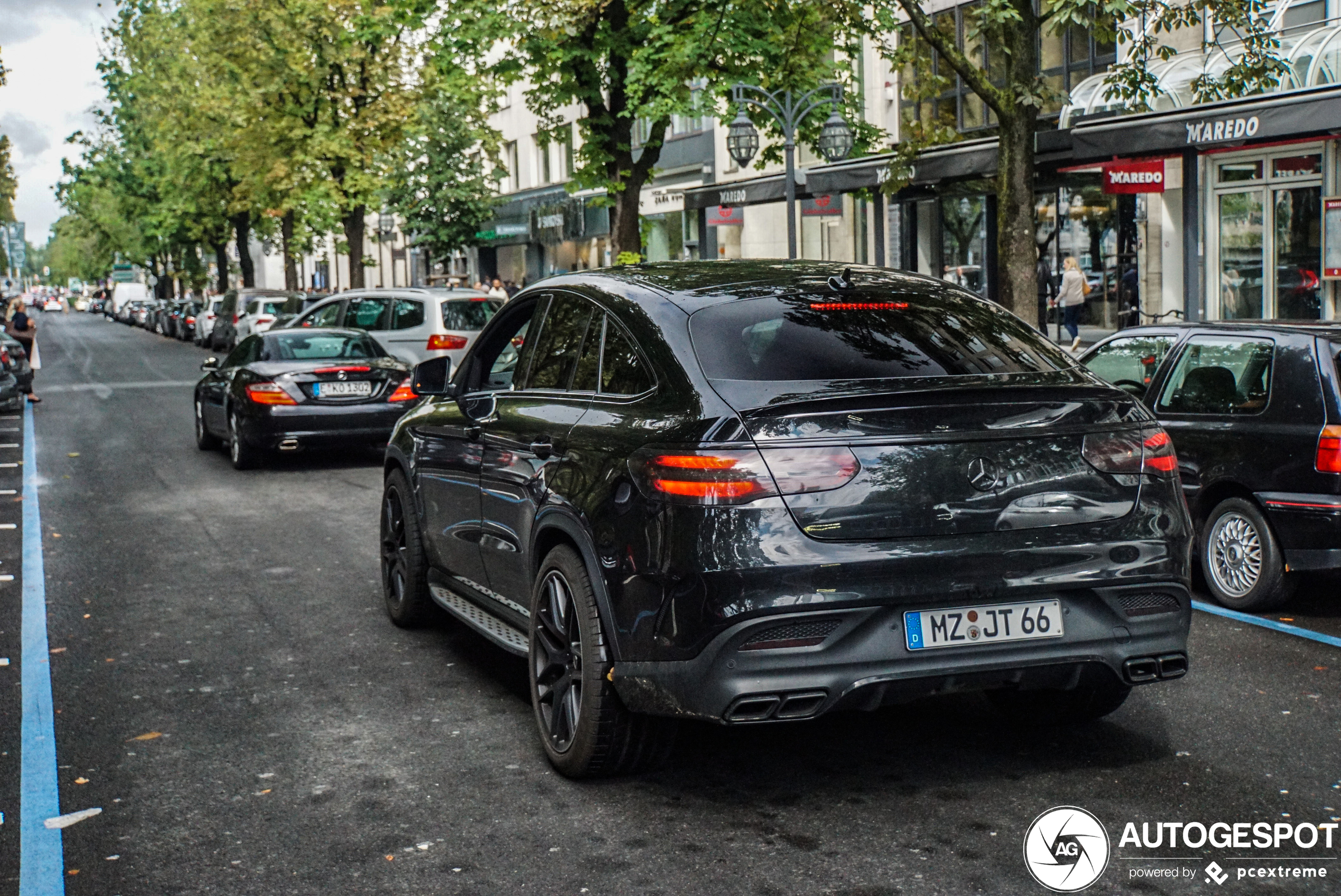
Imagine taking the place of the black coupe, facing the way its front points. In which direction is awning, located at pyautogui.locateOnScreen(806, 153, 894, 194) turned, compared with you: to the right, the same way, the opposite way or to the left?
to the left

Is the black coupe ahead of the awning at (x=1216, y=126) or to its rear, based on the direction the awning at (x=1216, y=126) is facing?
ahead

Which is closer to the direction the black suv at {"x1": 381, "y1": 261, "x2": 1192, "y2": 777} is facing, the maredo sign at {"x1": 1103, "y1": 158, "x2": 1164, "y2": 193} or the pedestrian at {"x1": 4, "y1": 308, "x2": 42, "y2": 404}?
the pedestrian

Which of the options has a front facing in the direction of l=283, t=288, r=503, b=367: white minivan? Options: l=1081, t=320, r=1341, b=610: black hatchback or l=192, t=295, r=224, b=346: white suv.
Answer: the black hatchback

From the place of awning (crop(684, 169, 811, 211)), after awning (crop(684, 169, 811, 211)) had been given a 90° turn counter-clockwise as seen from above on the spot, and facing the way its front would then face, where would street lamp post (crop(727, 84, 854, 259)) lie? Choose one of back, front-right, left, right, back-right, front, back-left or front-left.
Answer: front-right

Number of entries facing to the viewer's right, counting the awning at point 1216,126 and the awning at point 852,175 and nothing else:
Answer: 0

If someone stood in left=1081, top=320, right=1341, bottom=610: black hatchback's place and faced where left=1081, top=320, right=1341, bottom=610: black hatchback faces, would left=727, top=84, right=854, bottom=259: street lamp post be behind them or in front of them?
in front

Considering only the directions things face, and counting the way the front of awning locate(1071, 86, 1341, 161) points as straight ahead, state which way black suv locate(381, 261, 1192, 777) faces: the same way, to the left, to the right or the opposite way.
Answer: to the right

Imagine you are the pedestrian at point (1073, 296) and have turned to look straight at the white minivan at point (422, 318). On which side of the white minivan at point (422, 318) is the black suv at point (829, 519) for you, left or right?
left

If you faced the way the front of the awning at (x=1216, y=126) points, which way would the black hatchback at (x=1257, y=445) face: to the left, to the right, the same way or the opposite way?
to the right
